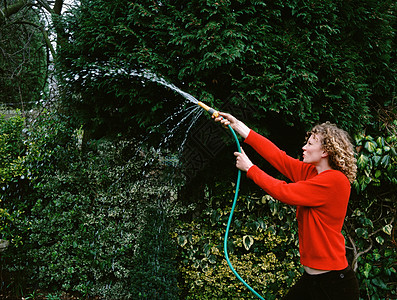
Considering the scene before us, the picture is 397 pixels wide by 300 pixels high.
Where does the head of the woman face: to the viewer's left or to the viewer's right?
to the viewer's left

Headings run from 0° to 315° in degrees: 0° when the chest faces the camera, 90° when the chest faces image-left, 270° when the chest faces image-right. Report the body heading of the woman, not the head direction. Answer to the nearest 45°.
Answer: approximately 90°
